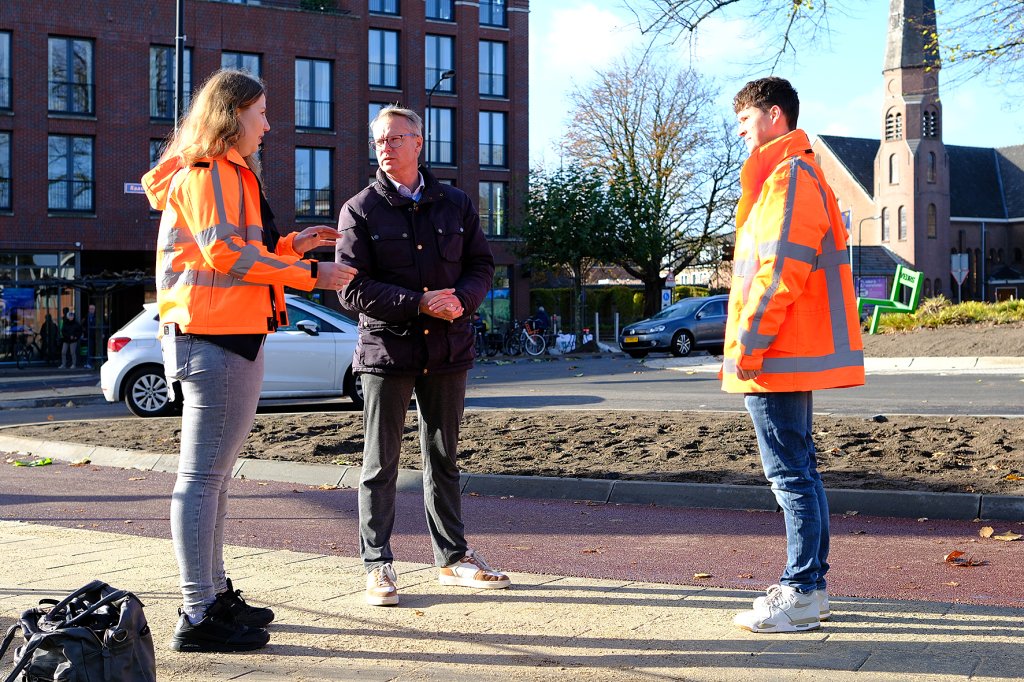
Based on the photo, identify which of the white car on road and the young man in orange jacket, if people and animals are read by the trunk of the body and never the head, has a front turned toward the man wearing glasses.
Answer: the young man in orange jacket

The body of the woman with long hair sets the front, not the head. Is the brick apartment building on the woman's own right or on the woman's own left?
on the woman's own left

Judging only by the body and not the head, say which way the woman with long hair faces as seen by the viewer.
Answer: to the viewer's right

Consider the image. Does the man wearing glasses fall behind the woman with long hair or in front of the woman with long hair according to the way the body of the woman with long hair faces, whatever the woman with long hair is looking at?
in front

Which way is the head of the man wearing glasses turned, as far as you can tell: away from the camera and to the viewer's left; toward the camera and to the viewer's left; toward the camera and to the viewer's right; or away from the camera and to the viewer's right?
toward the camera and to the viewer's left

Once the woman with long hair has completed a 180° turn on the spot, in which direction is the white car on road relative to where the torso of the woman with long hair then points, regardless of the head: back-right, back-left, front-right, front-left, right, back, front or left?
right

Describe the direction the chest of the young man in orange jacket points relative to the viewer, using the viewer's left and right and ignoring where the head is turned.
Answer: facing to the left of the viewer

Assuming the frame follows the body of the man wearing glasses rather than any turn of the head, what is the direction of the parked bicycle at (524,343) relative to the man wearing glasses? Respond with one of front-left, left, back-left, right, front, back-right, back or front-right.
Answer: back

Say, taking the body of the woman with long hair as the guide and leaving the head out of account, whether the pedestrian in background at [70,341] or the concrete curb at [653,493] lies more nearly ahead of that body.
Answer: the concrete curb

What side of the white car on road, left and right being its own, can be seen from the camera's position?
right

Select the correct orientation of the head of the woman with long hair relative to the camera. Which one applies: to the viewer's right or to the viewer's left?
to the viewer's right

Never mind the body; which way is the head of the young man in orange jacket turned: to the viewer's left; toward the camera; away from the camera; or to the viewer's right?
to the viewer's left

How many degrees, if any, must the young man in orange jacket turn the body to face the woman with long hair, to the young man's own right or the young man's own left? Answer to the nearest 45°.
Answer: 0° — they already face them

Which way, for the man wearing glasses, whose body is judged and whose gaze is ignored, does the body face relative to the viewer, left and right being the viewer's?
facing the viewer

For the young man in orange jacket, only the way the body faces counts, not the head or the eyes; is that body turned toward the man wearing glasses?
yes
